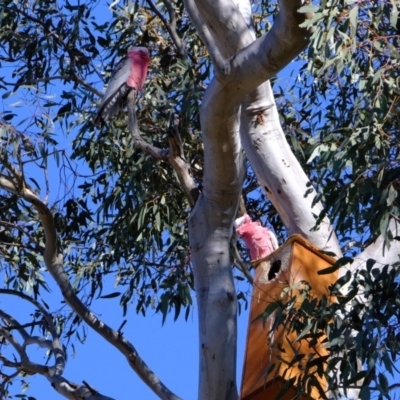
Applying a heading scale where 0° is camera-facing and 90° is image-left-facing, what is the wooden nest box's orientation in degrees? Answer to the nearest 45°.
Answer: approximately 45°

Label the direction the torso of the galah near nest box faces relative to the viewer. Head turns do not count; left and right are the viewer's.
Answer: facing the viewer and to the left of the viewer

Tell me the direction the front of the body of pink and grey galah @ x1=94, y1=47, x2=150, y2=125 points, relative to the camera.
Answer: to the viewer's right
